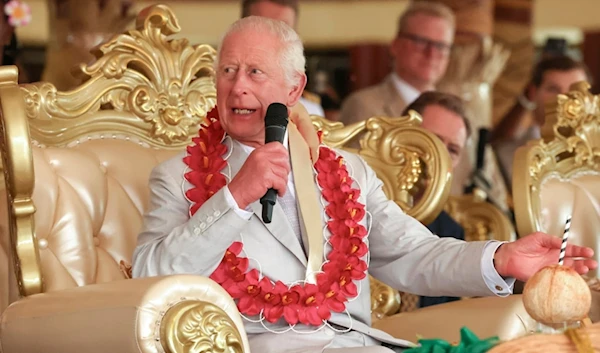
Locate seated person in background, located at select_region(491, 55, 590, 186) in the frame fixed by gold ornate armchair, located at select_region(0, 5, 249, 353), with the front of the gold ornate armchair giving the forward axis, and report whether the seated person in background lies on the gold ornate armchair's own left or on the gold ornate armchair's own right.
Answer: on the gold ornate armchair's own left

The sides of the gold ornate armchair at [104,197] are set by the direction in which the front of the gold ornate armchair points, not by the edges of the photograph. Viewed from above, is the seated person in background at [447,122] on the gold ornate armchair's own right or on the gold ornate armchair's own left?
on the gold ornate armchair's own left

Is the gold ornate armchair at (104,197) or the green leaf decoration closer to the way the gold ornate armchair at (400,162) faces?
the green leaf decoration

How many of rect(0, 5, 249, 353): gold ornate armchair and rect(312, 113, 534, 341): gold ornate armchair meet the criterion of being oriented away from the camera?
0

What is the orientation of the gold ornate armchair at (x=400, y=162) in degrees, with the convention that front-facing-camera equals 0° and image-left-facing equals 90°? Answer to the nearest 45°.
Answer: approximately 315°

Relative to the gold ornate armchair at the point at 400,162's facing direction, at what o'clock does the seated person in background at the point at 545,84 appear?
The seated person in background is roughly at 8 o'clock from the gold ornate armchair.
